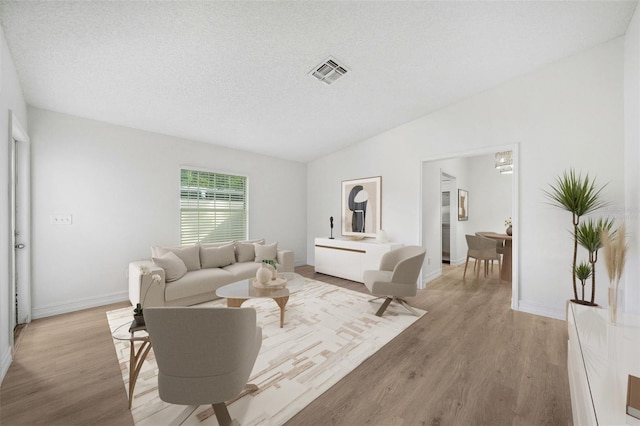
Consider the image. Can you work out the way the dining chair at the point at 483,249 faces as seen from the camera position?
facing away from the viewer and to the right of the viewer

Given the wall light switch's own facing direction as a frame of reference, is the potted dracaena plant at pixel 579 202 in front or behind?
in front

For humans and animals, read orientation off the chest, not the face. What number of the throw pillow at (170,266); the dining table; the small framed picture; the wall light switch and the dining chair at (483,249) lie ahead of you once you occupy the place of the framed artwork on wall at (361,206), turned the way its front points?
2

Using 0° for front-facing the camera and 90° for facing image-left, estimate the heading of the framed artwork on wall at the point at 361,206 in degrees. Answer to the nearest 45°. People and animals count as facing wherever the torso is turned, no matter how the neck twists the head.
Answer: approximately 45°

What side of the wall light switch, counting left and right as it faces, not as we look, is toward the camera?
front

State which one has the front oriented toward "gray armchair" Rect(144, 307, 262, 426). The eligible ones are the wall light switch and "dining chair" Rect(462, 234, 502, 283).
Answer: the wall light switch

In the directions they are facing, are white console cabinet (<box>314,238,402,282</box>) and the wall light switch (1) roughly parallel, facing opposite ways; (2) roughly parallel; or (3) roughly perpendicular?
roughly perpendicular

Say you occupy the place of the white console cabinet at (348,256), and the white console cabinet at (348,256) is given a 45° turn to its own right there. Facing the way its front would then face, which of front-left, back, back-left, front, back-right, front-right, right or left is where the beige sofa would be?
front-left

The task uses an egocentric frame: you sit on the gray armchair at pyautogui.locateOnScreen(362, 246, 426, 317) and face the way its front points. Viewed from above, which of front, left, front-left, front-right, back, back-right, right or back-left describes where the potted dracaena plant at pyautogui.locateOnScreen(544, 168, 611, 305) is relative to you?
back-left

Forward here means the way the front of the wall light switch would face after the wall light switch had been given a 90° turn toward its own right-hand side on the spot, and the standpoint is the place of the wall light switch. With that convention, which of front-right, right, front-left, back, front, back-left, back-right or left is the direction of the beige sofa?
back-left

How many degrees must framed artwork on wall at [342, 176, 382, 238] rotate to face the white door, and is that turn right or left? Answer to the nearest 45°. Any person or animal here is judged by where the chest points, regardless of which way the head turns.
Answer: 0° — it already faces it

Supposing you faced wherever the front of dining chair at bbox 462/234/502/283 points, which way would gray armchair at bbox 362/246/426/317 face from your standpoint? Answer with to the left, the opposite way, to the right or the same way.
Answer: the opposite way

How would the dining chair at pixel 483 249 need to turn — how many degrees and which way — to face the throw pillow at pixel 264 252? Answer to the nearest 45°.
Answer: approximately 180°

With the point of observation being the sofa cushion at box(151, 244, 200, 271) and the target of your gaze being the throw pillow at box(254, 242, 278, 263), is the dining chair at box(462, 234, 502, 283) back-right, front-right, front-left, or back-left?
front-right

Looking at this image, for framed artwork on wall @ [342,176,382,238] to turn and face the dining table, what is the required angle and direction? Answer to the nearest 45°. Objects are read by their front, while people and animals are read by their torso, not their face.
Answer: approximately 135° to its left

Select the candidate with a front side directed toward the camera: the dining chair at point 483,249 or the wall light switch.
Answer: the wall light switch

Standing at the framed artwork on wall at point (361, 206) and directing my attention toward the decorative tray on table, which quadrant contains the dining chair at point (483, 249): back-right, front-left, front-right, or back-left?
back-left

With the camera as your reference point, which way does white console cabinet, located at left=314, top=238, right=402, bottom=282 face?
facing the viewer and to the left of the viewer

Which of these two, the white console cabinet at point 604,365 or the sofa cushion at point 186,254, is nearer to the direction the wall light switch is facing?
the white console cabinet
